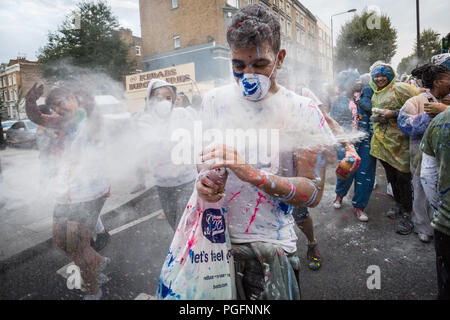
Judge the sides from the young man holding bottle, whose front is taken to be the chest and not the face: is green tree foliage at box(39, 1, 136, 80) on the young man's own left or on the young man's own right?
on the young man's own right

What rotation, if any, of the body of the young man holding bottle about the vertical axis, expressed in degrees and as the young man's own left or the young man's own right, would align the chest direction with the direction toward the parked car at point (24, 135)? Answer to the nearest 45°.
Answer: approximately 90° to the young man's own right

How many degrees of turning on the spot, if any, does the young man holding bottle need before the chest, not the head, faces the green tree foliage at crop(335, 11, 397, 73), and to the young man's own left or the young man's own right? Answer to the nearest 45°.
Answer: approximately 135° to the young man's own right

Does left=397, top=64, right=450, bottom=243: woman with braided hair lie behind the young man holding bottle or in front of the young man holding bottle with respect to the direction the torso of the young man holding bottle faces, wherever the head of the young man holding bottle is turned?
behind

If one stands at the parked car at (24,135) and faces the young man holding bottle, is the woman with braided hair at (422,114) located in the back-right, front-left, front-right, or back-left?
front-left

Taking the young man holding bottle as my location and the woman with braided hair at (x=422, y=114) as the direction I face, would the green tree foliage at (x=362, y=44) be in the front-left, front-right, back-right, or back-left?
front-left

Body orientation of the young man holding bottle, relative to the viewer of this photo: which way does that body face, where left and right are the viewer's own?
facing the viewer and to the left of the viewer
